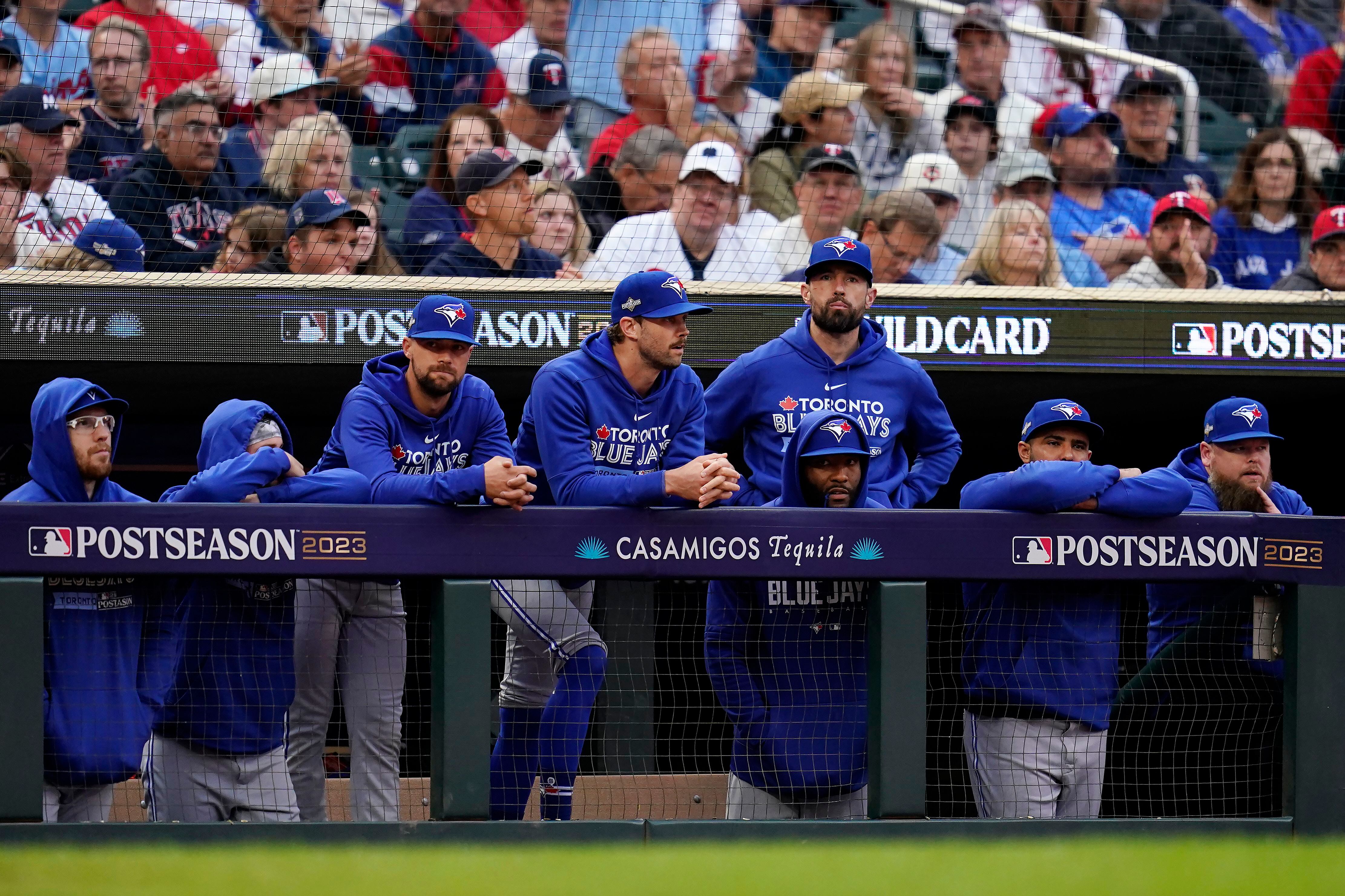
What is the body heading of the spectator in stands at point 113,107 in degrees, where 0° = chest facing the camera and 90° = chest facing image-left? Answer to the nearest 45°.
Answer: approximately 0°

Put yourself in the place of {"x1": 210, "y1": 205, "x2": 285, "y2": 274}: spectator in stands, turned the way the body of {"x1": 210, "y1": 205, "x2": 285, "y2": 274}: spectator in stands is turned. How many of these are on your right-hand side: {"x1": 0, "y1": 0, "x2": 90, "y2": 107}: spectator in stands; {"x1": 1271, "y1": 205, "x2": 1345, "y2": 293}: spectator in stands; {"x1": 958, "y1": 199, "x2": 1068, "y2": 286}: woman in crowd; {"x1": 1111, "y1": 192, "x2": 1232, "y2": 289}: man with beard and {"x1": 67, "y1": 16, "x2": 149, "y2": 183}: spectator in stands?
2

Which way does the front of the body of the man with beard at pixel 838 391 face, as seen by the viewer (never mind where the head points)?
toward the camera

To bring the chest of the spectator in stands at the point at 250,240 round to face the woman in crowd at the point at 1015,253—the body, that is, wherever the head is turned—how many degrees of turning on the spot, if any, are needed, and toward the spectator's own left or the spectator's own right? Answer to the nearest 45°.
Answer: approximately 135° to the spectator's own left

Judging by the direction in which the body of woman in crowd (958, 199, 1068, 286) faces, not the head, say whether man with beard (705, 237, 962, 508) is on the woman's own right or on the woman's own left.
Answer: on the woman's own right

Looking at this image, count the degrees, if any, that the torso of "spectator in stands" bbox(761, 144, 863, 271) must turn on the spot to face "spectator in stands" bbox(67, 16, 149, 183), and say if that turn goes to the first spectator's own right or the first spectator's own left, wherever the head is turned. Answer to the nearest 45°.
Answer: approximately 90° to the first spectator's own right

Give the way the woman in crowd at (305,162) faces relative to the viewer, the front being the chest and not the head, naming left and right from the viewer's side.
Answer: facing the viewer and to the right of the viewer

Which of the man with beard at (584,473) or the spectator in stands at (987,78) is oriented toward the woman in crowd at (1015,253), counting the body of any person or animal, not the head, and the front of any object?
the spectator in stands

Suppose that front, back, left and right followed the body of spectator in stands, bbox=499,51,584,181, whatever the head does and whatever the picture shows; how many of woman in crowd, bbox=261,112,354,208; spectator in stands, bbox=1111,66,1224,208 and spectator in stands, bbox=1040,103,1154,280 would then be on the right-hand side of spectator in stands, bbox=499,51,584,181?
1

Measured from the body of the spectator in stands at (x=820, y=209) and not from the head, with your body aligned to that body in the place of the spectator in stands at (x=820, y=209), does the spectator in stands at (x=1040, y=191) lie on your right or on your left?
on your left

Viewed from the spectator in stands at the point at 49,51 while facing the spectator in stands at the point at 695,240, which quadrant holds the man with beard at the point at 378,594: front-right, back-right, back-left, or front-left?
front-right
